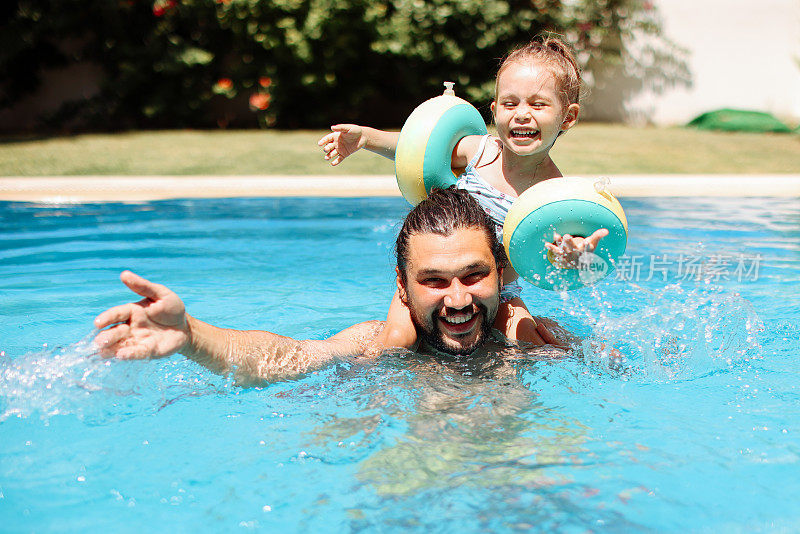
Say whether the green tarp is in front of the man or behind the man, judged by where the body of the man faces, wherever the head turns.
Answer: behind

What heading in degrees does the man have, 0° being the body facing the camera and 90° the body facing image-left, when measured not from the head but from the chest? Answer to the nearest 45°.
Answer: approximately 0°

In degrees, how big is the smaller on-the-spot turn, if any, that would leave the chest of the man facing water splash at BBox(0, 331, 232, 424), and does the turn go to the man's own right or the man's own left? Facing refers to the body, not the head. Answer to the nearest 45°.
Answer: approximately 90° to the man's own right

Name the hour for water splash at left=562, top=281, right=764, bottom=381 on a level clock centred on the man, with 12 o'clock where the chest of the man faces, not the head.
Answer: The water splash is roughly at 8 o'clock from the man.

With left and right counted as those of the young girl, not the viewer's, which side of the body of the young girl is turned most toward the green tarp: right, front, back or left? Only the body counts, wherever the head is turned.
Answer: back
